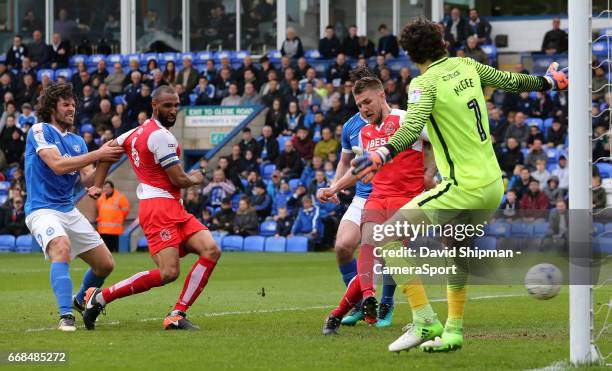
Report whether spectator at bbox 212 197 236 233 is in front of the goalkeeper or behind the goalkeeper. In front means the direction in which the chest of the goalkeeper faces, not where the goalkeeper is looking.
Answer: in front

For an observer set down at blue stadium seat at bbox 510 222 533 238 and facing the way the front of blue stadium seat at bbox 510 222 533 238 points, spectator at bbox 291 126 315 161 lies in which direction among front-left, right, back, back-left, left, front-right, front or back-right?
back-right

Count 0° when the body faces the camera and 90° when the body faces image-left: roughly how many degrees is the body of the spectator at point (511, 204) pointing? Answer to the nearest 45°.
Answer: approximately 0°

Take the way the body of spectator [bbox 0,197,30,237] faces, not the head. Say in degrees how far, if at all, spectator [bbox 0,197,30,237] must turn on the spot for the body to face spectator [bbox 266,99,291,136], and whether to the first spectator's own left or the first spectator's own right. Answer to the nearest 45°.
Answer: approximately 90° to the first spectator's own left

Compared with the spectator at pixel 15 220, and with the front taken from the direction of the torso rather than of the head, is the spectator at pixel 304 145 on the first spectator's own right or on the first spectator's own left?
on the first spectator's own left

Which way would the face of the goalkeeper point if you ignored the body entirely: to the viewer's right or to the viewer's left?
to the viewer's left

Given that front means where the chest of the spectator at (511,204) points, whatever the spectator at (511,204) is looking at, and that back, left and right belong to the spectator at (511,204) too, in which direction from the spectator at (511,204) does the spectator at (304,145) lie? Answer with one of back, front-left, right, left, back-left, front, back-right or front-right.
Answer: back-right

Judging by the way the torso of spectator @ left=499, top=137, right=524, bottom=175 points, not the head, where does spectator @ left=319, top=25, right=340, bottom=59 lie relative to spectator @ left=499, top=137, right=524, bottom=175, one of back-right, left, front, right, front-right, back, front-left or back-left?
back-right

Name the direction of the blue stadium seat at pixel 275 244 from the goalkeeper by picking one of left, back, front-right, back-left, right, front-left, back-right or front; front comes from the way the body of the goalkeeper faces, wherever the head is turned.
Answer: front-right

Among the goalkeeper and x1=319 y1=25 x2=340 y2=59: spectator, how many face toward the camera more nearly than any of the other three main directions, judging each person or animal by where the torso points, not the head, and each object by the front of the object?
1

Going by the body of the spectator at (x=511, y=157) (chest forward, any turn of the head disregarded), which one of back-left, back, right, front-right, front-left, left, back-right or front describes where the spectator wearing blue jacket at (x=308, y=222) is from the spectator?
right

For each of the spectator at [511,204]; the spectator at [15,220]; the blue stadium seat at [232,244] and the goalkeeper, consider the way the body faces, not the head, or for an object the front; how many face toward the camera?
3
